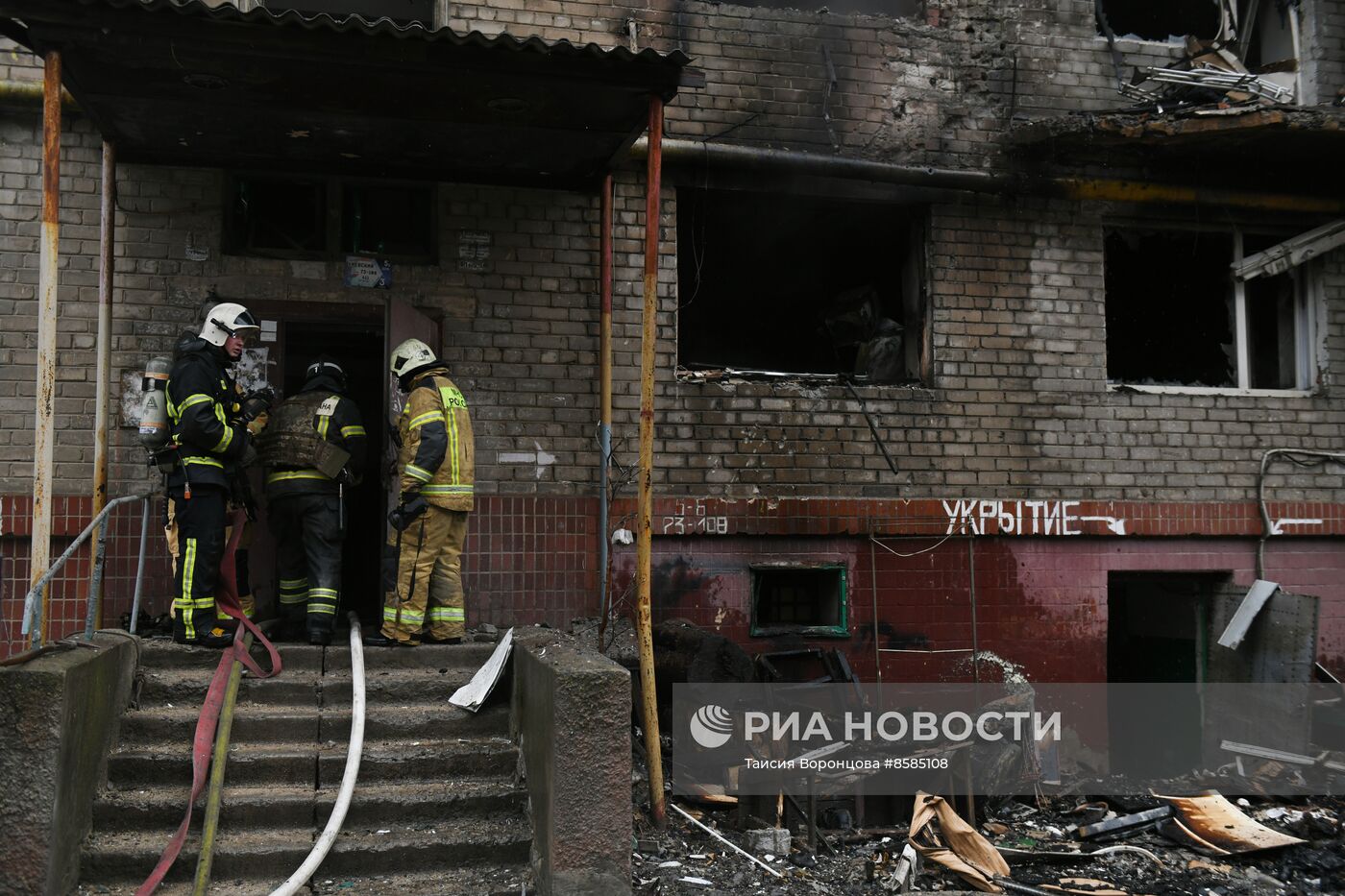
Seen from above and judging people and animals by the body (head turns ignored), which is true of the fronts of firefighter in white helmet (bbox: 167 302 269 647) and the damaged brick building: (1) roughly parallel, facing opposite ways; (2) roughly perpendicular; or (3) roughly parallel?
roughly perpendicular

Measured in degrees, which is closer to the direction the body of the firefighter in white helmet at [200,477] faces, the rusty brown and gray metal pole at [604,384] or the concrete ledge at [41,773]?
the rusty brown and gray metal pole

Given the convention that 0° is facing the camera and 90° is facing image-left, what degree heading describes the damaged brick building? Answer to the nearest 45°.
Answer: approximately 0°

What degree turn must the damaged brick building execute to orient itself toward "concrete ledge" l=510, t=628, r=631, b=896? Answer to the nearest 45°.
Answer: approximately 45° to its right

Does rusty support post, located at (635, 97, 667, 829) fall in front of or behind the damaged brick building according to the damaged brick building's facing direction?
in front

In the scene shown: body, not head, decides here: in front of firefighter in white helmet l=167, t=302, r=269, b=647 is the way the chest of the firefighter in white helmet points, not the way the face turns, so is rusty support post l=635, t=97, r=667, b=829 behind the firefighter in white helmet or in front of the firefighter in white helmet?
in front

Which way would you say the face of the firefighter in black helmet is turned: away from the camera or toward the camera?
away from the camera

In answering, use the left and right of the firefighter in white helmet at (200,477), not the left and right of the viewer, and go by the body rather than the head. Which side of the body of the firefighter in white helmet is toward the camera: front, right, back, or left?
right

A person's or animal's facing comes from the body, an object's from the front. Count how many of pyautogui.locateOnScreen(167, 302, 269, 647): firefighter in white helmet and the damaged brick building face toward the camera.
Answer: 1

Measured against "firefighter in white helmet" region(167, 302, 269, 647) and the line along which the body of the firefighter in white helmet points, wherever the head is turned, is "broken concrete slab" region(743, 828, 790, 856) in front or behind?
in front
